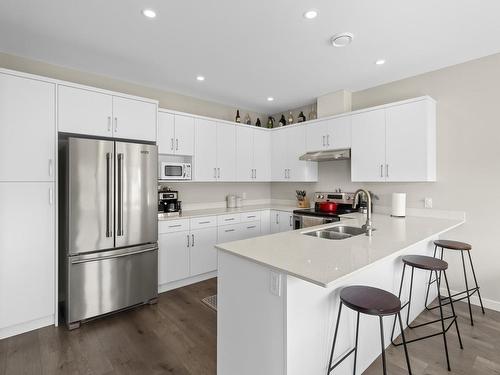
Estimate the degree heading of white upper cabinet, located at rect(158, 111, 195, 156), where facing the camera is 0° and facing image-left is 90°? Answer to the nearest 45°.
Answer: approximately 315°

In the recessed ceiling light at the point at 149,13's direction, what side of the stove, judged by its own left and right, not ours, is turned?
front

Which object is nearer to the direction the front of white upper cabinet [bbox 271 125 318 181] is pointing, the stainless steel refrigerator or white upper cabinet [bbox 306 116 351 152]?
the stainless steel refrigerator

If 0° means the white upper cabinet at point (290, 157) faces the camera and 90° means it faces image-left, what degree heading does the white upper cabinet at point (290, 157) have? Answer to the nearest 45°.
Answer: approximately 45°

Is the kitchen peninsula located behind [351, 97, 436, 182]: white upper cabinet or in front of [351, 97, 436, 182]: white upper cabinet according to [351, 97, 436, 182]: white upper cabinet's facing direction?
in front

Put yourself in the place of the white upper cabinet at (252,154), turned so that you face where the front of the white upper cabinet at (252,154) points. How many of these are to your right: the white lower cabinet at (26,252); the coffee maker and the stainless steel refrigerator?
3

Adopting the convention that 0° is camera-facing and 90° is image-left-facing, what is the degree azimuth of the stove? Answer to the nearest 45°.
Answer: approximately 45°

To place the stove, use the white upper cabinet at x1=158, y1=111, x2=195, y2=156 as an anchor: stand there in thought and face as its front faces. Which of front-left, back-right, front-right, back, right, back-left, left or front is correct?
front-left

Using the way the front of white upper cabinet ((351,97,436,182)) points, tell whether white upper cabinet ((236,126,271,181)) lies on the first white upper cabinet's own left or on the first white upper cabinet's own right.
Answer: on the first white upper cabinet's own right
